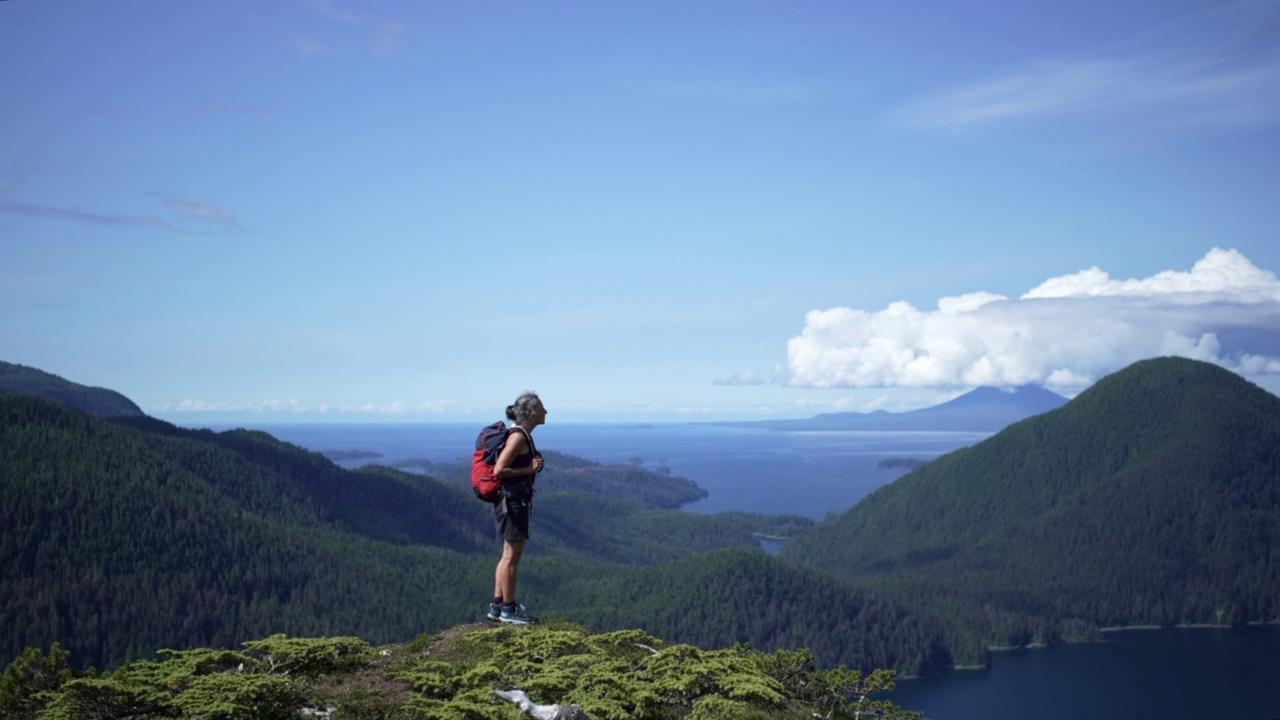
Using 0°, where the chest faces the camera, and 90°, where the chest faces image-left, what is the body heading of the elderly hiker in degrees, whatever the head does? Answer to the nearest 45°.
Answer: approximately 270°
